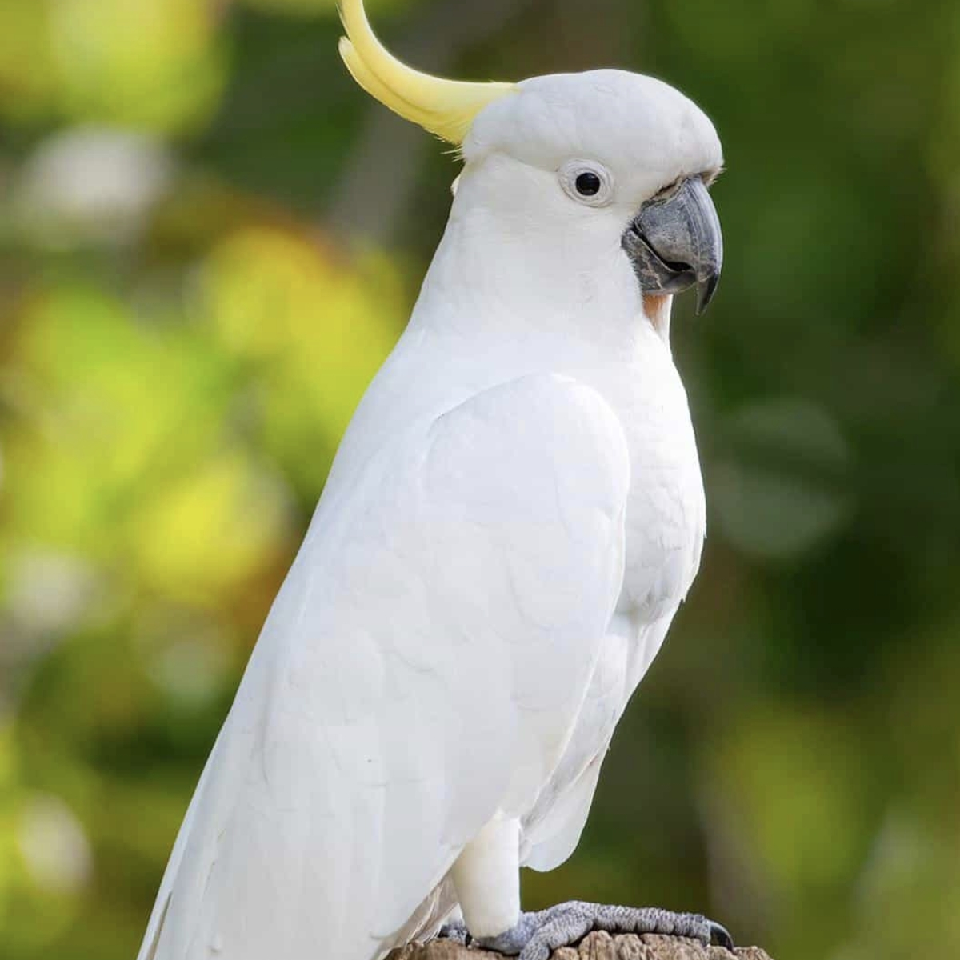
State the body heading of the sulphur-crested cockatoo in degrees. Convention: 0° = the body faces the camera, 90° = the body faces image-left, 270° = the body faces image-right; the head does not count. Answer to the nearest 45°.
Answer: approximately 270°
